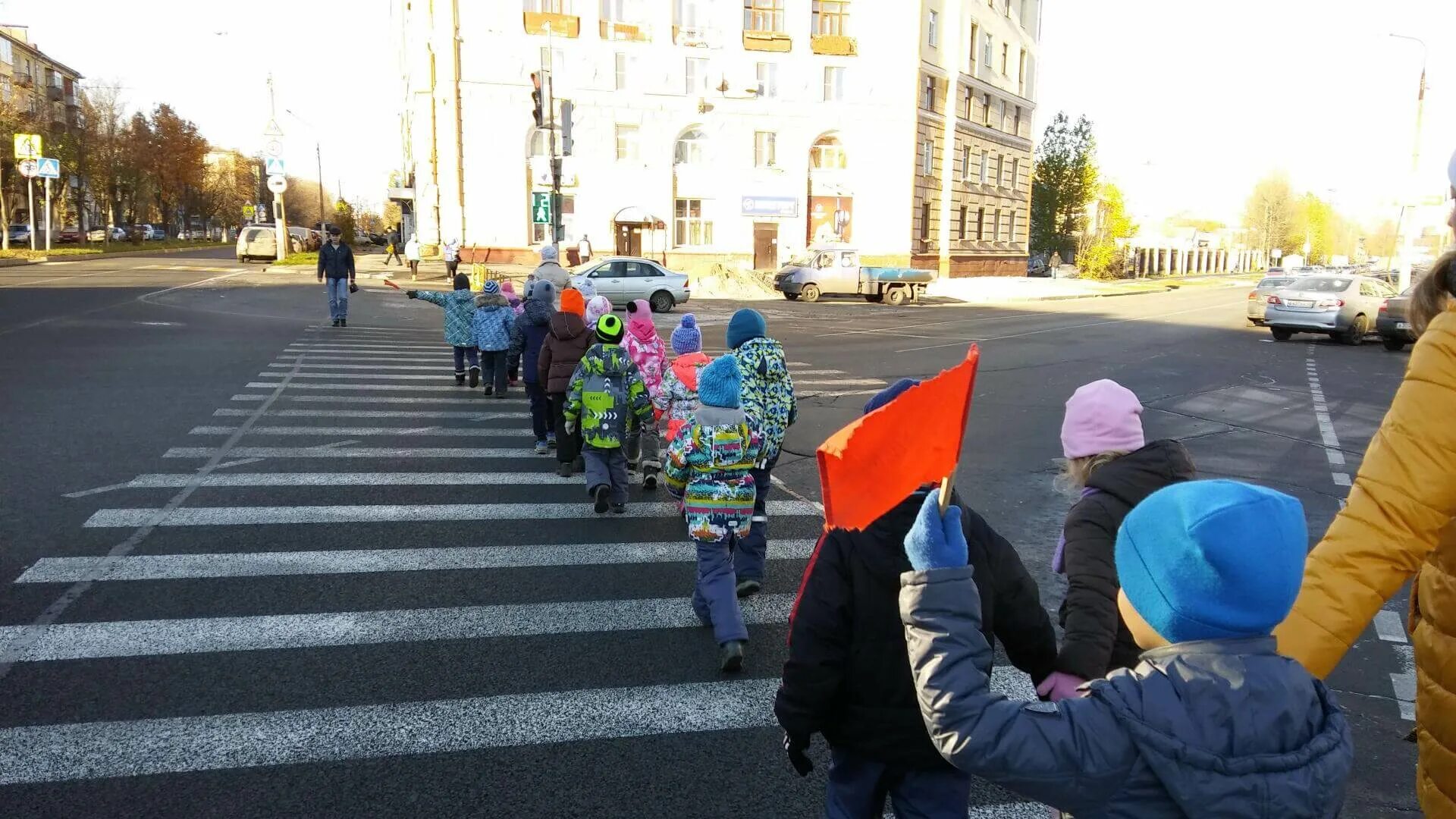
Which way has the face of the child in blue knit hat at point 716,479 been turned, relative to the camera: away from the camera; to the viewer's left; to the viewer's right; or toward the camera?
away from the camera

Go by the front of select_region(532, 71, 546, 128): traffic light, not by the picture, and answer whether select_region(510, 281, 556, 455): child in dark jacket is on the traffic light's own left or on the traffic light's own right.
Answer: on the traffic light's own left

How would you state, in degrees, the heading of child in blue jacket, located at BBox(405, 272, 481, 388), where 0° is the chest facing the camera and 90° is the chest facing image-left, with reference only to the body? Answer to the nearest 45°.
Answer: approximately 180°

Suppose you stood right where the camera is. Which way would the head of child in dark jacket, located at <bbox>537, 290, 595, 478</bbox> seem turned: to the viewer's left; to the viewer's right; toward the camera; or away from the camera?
away from the camera

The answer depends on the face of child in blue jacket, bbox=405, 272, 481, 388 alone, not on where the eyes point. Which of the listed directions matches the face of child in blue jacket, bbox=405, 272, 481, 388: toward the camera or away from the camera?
away from the camera

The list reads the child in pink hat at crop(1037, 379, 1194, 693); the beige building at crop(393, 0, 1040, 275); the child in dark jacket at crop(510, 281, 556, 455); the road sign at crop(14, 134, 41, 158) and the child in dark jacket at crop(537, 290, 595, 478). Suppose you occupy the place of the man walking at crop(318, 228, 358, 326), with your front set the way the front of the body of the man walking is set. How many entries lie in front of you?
3

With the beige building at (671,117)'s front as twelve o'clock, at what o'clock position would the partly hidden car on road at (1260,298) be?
The partly hidden car on road is roughly at 11 o'clock from the beige building.

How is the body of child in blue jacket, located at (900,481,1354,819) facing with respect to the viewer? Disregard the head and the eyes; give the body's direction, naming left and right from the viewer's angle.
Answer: facing away from the viewer and to the left of the viewer
